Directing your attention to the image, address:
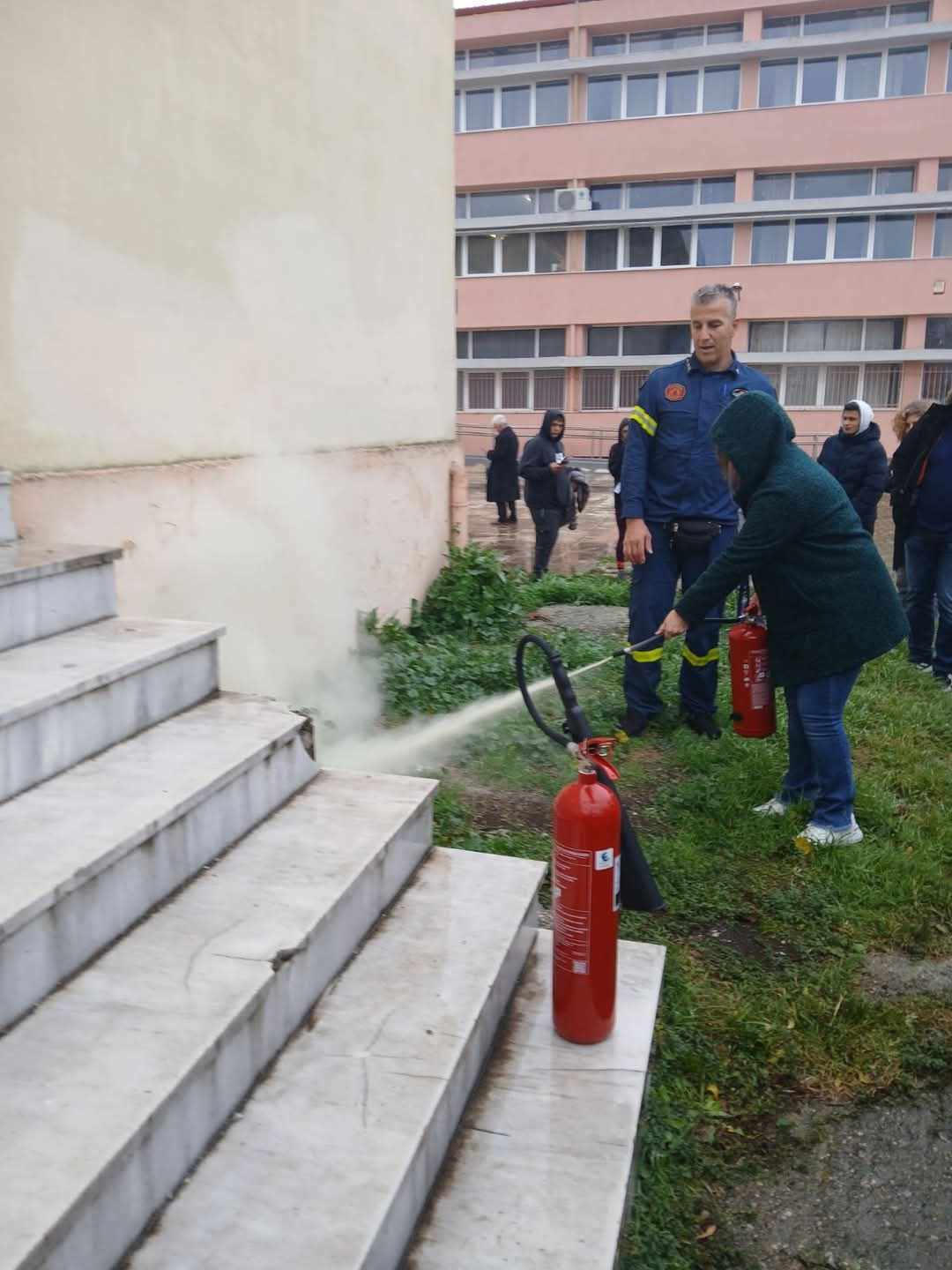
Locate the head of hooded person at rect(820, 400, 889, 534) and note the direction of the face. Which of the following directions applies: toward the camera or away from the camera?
toward the camera

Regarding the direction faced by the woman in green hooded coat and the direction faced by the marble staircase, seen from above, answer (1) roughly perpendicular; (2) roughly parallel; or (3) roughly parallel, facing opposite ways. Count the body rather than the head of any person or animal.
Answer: roughly parallel, facing opposite ways

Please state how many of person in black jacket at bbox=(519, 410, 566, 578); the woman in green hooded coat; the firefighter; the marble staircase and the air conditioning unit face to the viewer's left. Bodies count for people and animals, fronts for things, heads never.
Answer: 1

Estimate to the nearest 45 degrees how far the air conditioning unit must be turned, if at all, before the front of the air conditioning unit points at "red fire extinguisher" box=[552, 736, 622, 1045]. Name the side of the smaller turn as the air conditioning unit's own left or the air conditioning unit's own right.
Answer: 0° — it already faces it

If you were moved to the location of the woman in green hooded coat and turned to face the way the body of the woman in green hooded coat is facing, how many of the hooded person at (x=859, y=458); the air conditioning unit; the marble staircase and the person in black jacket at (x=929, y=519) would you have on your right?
3

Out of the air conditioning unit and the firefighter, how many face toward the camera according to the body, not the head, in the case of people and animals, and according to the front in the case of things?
2

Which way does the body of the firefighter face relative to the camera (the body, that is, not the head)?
toward the camera

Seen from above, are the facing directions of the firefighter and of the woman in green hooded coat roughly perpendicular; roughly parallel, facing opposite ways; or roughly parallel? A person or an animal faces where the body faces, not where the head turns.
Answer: roughly perpendicular

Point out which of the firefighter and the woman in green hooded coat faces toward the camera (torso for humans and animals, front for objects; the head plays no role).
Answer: the firefighter

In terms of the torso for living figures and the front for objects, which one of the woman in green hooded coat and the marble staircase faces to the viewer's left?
the woman in green hooded coat

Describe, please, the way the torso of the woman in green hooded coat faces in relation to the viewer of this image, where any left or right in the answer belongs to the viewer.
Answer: facing to the left of the viewer

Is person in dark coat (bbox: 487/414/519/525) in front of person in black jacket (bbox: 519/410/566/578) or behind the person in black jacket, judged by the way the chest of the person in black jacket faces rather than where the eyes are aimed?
behind

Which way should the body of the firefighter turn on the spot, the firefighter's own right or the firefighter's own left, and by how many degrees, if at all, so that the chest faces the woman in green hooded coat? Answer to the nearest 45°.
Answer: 0° — they already face them

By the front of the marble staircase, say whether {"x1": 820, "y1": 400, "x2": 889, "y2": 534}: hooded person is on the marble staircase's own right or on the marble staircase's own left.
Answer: on the marble staircase's own left

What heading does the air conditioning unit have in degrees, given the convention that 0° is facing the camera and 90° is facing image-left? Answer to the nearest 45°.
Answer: approximately 0°
